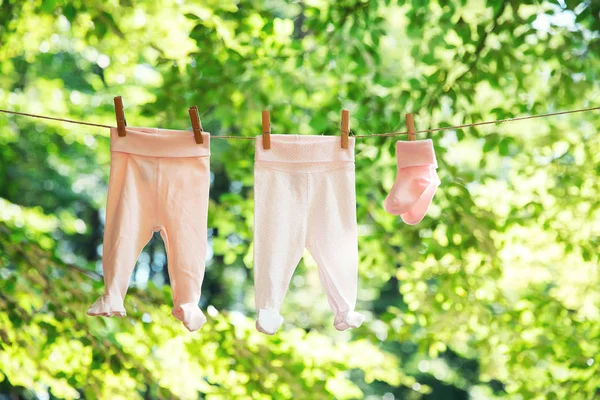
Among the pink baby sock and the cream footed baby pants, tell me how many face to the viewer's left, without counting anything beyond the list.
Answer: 1

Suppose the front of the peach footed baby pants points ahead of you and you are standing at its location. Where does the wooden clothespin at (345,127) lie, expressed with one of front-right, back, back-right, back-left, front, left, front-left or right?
left

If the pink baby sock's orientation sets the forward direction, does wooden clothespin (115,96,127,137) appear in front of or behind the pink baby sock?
in front

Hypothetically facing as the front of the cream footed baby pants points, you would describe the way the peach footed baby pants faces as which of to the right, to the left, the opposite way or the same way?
the same way

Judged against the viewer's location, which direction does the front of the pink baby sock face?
facing to the left of the viewer

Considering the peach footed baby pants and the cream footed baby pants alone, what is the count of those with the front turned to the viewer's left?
0

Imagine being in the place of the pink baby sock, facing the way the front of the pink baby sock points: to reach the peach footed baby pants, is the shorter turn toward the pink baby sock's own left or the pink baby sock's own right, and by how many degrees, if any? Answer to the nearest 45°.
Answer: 0° — it already faces it

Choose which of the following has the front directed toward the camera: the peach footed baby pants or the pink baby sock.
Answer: the peach footed baby pants

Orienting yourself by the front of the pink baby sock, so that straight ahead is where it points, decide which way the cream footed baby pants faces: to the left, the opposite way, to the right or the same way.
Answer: to the left

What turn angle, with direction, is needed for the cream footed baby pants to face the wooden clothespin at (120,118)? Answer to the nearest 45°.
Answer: approximately 90° to its right

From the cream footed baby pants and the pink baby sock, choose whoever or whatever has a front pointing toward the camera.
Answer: the cream footed baby pants

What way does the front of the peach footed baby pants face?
toward the camera

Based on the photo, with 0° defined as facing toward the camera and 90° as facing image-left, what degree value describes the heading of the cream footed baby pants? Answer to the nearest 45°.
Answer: approximately 0°
